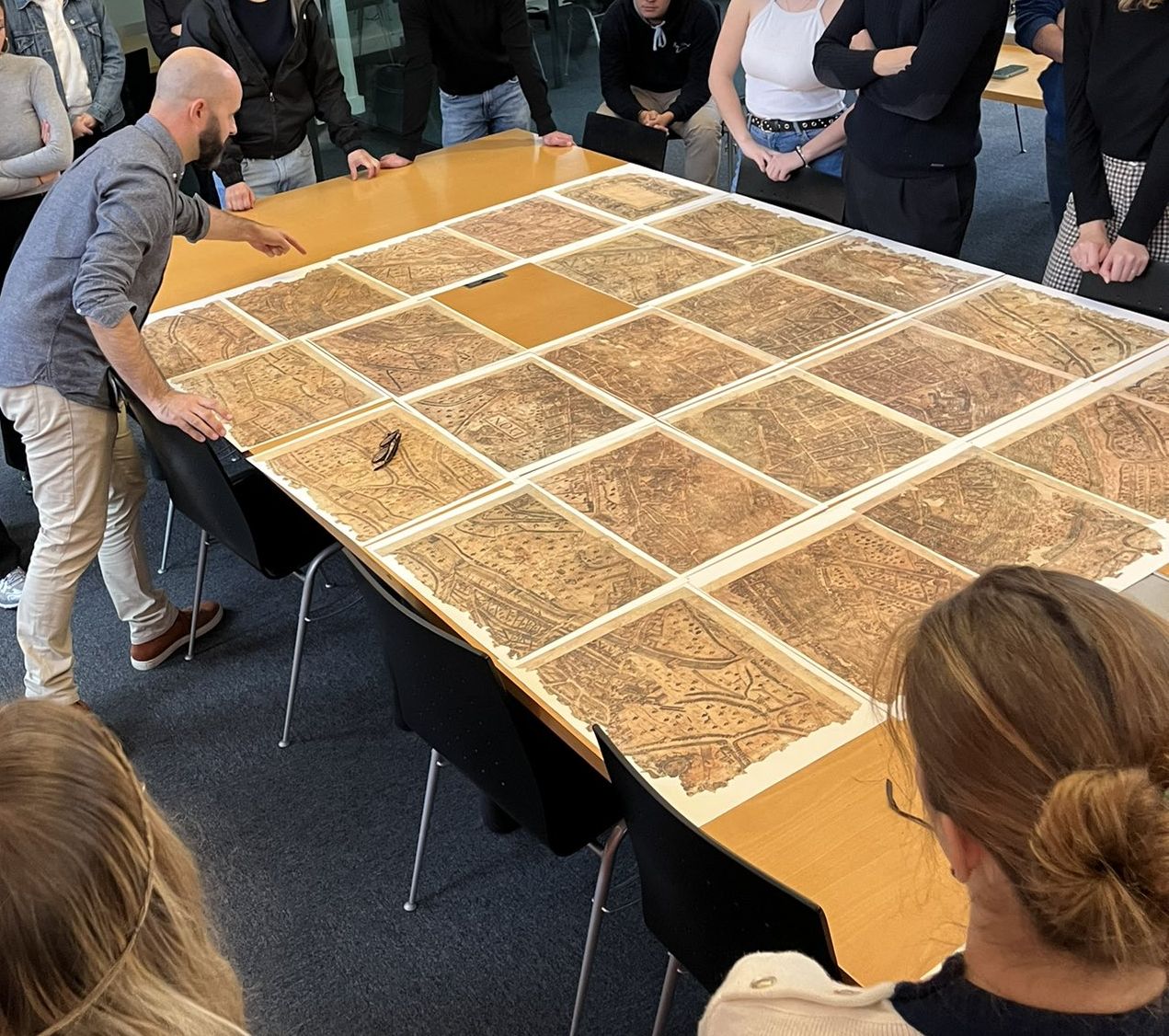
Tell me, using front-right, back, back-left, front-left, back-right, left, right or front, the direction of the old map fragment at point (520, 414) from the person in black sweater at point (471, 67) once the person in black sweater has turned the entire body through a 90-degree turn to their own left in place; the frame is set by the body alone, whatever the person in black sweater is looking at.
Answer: right

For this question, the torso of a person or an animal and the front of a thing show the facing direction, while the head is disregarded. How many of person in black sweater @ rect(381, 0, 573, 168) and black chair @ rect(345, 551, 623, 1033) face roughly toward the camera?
1

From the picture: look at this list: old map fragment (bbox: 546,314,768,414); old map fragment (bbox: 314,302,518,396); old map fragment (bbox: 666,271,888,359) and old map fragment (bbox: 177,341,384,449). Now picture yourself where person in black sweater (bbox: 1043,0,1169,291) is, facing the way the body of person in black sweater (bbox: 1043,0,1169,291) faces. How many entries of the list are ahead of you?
4

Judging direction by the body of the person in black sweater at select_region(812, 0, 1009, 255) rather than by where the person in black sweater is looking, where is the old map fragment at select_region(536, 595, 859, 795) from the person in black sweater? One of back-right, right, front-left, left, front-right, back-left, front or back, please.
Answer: front-left

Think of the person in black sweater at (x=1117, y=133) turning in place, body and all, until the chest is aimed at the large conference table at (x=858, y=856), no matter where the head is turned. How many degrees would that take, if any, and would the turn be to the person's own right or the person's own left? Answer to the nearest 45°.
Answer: approximately 45° to the person's own left

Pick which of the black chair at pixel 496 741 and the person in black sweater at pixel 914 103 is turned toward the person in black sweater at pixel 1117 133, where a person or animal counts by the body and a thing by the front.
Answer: the black chair

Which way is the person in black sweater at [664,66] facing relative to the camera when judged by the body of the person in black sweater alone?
toward the camera

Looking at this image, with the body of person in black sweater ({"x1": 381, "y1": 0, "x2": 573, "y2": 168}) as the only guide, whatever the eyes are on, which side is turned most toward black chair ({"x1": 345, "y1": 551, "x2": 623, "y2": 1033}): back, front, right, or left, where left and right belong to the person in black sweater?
front

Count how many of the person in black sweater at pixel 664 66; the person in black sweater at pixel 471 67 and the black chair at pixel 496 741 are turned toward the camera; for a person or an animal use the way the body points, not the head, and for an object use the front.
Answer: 2

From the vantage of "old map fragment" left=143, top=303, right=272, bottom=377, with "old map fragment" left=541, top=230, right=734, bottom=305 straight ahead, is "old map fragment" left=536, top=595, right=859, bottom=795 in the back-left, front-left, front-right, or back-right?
front-right

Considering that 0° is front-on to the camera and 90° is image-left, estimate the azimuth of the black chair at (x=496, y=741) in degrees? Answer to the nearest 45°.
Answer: approximately 225°

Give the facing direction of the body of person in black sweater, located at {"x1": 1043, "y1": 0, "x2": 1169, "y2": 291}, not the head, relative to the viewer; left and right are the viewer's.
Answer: facing the viewer and to the left of the viewer

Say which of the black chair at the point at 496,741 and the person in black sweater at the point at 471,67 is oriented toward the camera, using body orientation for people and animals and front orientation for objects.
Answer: the person in black sweater

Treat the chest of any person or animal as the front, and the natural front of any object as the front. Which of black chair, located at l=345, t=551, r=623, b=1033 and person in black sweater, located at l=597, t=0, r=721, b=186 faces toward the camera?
the person in black sweater

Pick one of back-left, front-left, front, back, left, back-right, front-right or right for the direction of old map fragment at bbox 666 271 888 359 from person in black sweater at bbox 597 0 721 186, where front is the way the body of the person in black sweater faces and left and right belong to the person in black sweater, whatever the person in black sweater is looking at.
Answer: front

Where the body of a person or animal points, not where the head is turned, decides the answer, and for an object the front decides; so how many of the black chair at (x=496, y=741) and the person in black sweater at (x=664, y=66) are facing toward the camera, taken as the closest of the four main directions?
1

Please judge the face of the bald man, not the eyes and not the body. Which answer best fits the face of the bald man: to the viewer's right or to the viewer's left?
to the viewer's right
